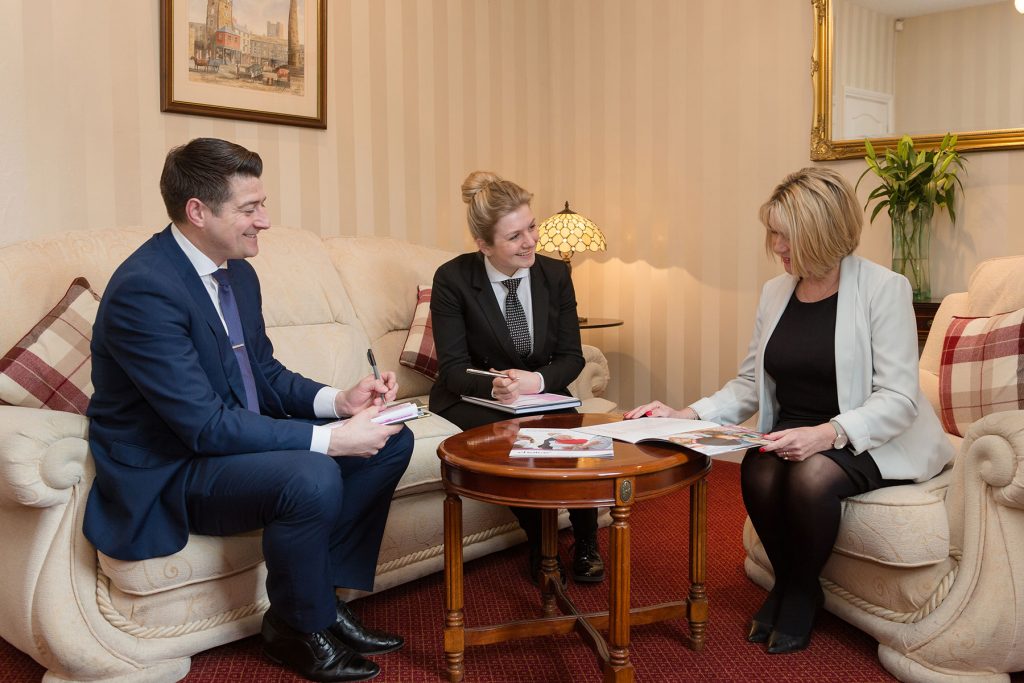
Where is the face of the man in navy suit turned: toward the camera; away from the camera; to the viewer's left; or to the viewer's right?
to the viewer's right

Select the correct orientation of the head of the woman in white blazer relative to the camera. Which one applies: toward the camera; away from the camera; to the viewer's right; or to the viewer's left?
to the viewer's left

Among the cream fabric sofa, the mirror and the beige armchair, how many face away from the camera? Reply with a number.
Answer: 0

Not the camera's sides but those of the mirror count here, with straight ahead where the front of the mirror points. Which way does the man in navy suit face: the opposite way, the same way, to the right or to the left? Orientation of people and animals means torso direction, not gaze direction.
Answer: to the left

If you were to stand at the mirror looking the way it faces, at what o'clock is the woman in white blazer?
The woman in white blazer is roughly at 12 o'clock from the mirror.

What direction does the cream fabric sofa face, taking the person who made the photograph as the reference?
facing the viewer and to the right of the viewer
